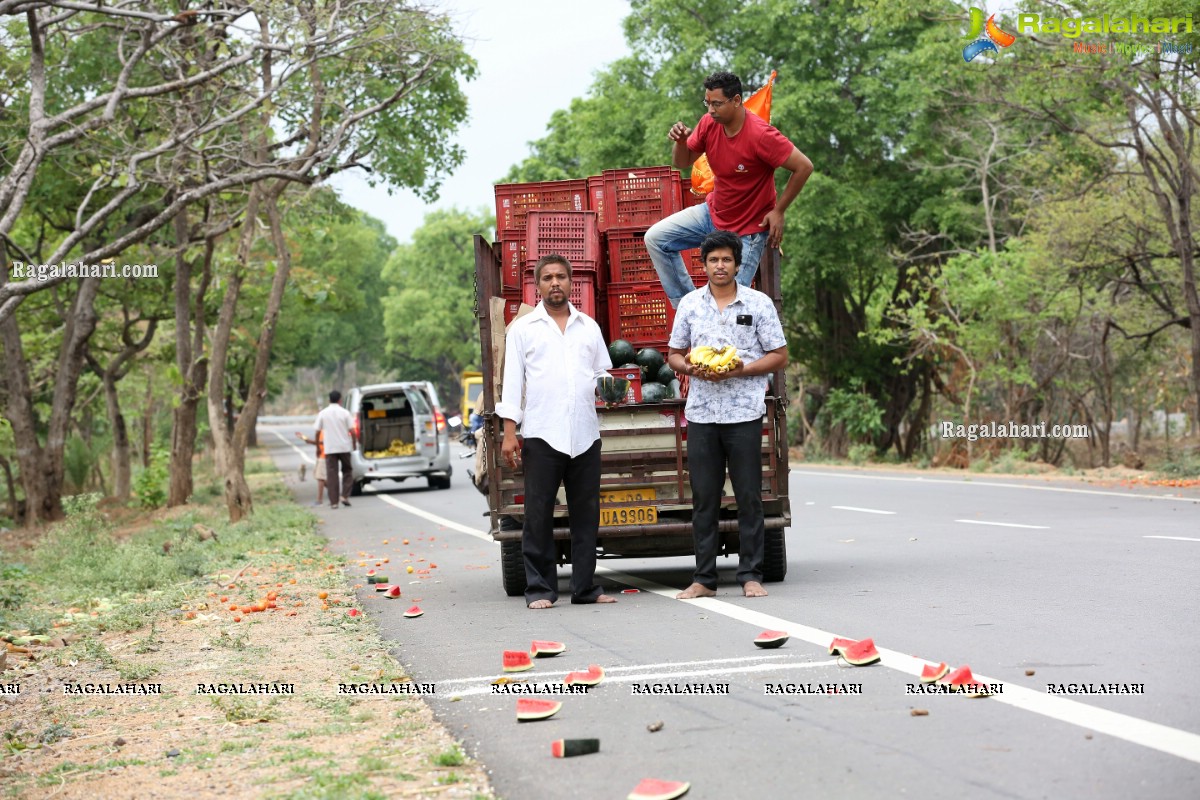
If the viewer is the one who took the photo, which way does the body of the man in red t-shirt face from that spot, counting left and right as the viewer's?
facing the viewer and to the left of the viewer

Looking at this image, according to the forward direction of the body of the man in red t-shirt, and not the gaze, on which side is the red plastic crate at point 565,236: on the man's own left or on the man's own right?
on the man's own right

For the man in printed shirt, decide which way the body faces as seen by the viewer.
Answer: toward the camera

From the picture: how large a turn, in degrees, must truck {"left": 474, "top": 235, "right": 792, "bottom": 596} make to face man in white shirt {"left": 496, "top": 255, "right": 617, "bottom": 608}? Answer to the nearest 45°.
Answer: approximately 135° to its left

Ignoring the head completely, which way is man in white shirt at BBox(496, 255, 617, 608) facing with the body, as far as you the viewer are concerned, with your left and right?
facing the viewer

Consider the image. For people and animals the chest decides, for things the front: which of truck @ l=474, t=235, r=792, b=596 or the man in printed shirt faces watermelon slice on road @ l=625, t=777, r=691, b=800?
the man in printed shirt

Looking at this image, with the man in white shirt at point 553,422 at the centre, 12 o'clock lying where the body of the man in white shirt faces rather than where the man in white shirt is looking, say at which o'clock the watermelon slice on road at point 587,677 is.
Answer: The watermelon slice on road is roughly at 12 o'clock from the man in white shirt.

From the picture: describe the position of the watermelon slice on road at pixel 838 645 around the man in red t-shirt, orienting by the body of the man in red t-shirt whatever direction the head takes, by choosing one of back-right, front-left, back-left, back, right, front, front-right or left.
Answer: front-left

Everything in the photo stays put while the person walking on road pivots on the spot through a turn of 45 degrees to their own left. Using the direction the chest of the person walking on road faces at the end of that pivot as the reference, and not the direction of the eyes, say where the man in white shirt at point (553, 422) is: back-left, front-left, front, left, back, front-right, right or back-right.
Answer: back-left

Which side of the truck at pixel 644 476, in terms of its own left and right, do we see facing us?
back

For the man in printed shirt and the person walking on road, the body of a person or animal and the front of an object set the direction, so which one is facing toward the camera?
the man in printed shirt

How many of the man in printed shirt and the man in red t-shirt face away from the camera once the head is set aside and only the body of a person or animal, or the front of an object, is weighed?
0

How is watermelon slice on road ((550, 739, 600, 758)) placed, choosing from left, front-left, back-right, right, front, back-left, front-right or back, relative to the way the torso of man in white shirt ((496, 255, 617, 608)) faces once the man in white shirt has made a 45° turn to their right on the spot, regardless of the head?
front-left

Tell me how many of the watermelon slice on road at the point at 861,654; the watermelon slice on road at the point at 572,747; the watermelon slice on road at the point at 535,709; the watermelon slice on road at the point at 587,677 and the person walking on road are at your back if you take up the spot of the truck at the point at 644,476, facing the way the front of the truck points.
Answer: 4

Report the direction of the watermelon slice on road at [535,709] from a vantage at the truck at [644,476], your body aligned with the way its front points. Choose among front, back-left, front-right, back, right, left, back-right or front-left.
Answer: back

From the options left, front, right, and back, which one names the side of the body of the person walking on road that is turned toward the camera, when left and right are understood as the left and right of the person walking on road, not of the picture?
back

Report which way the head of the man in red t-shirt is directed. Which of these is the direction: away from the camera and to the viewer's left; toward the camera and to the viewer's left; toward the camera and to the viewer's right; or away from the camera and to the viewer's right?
toward the camera and to the viewer's left
